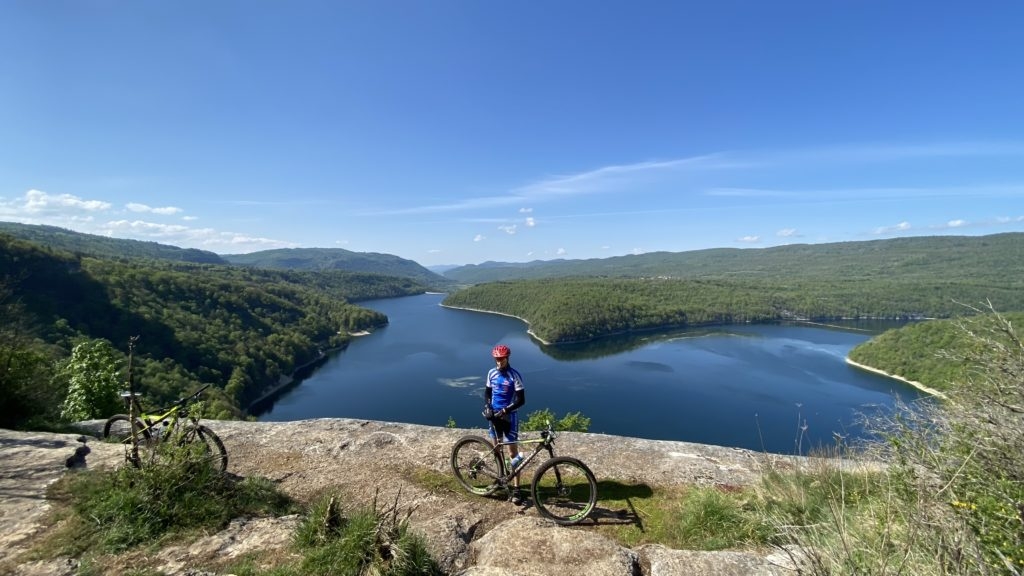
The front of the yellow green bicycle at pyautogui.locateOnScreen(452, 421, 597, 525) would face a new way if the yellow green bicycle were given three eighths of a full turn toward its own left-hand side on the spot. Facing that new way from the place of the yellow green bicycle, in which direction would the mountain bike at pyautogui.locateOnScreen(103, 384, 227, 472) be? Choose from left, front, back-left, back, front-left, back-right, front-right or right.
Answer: left

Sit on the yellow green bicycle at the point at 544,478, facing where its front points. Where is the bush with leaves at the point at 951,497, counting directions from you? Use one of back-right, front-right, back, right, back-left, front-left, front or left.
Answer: front

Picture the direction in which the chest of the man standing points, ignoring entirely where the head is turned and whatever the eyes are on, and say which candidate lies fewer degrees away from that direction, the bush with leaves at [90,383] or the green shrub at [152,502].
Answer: the green shrub

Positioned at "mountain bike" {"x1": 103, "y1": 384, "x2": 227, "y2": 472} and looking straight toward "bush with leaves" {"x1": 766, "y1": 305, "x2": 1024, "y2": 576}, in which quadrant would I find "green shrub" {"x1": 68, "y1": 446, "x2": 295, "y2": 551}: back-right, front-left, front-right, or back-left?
front-right

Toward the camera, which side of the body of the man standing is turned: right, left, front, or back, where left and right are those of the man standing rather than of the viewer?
front

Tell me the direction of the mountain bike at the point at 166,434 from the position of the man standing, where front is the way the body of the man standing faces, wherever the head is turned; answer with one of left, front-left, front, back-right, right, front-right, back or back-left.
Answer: right

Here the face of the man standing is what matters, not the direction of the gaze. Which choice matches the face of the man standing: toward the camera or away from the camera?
toward the camera
